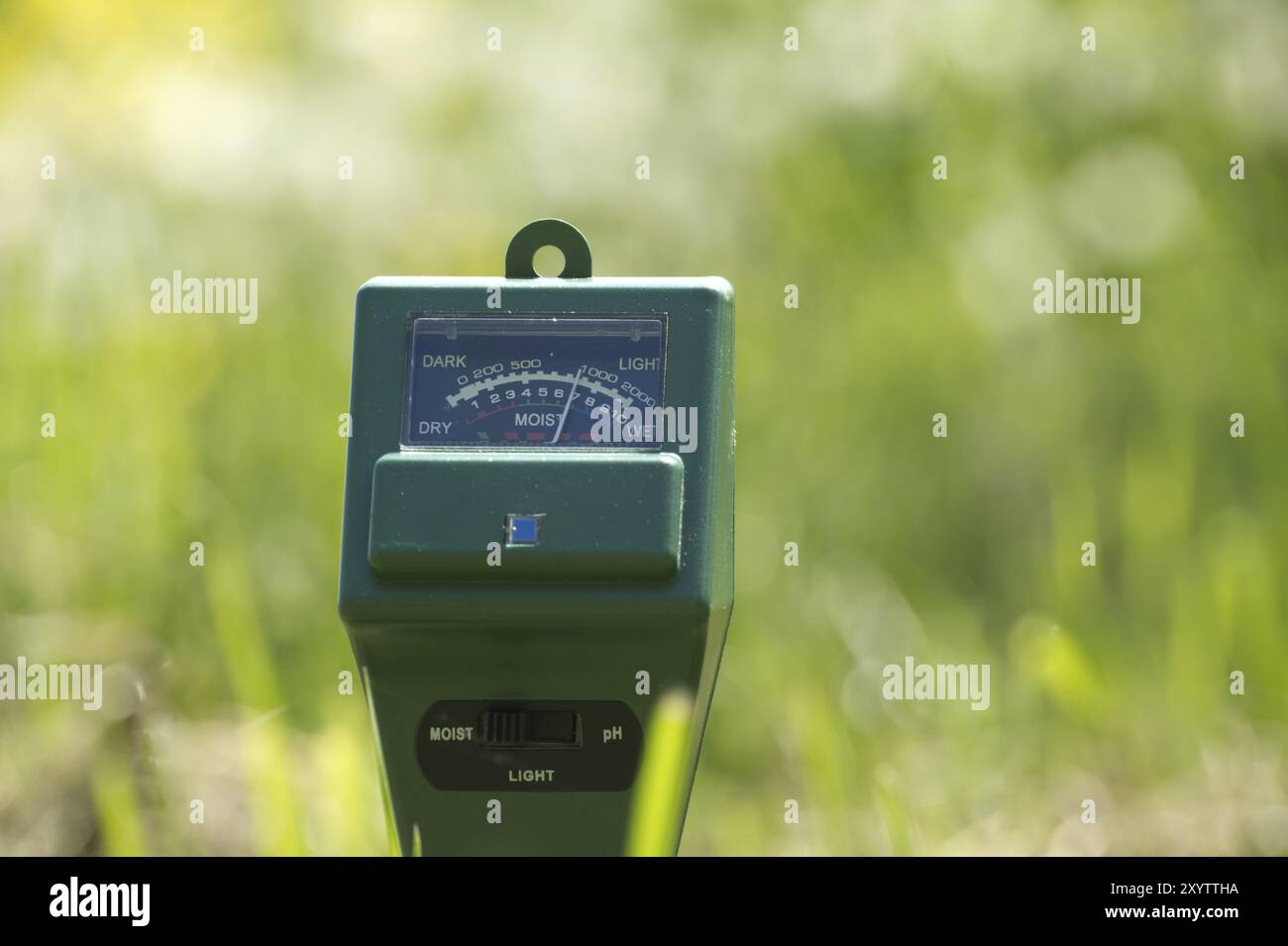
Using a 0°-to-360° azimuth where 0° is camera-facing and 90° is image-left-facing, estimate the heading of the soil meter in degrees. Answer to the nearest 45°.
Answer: approximately 0°
